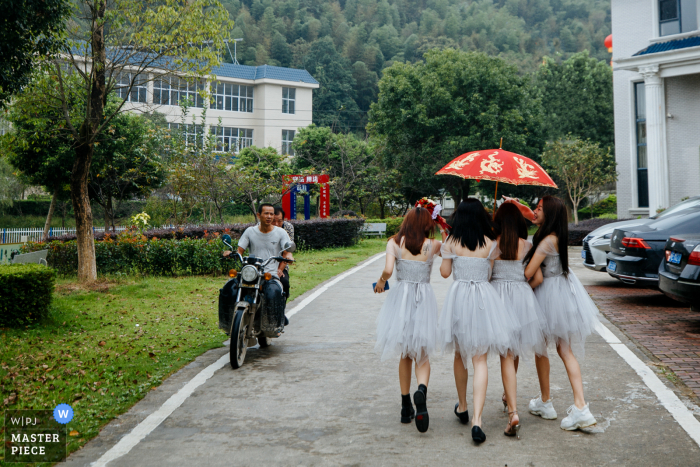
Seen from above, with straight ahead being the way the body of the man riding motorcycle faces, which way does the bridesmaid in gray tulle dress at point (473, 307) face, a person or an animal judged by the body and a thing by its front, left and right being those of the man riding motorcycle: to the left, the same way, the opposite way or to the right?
the opposite way

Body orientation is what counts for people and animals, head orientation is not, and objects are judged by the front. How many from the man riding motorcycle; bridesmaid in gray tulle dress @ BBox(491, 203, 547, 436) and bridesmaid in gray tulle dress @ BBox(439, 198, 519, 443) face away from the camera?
2

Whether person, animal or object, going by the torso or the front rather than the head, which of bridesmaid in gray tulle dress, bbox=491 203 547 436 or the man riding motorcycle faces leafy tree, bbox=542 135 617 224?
the bridesmaid in gray tulle dress

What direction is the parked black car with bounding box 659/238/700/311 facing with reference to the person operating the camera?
facing away from the viewer and to the right of the viewer

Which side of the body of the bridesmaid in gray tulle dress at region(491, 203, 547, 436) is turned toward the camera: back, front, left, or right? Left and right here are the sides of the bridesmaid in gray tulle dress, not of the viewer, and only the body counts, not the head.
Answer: back

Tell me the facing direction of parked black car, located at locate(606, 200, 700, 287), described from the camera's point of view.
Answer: facing away from the viewer and to the right of the viewer

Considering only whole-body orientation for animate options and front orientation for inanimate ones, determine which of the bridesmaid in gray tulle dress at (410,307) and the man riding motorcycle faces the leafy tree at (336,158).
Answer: the bridesmaid in gray tulle dress

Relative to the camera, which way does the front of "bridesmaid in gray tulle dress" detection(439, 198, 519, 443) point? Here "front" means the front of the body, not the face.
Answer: away from the camera

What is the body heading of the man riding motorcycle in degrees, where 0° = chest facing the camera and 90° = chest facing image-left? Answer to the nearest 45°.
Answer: approximately 0°

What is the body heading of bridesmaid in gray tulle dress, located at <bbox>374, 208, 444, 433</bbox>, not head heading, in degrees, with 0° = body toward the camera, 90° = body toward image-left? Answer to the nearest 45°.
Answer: approximately 180°

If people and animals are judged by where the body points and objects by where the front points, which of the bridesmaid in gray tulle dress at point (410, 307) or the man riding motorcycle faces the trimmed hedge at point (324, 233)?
the bridesmaid in gray tulle dress

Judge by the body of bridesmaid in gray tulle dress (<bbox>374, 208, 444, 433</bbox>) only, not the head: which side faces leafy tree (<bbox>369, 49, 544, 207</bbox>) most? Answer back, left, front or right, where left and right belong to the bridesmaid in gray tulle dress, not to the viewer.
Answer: front

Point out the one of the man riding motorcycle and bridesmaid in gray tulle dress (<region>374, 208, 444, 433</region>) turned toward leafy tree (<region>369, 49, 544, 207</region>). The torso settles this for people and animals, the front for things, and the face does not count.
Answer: the bridesmaid in gray tulle dress

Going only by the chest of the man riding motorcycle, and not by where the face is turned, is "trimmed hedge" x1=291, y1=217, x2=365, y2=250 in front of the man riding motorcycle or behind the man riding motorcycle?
behind

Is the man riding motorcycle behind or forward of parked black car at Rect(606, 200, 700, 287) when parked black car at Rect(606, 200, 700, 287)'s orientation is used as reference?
behind

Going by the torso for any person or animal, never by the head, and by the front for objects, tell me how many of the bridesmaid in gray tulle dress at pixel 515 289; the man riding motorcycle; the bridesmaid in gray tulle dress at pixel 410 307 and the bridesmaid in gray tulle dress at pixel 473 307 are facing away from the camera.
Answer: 3

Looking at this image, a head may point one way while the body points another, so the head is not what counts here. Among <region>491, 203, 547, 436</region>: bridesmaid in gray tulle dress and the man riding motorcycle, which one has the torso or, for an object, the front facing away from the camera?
the bridesmaid in gray tulle dress
